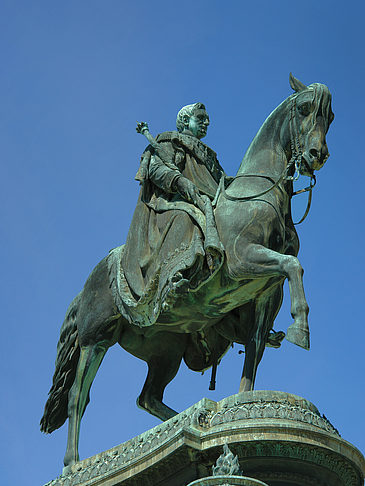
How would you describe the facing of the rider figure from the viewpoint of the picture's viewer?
facing the viewer and to the right of the viewer
